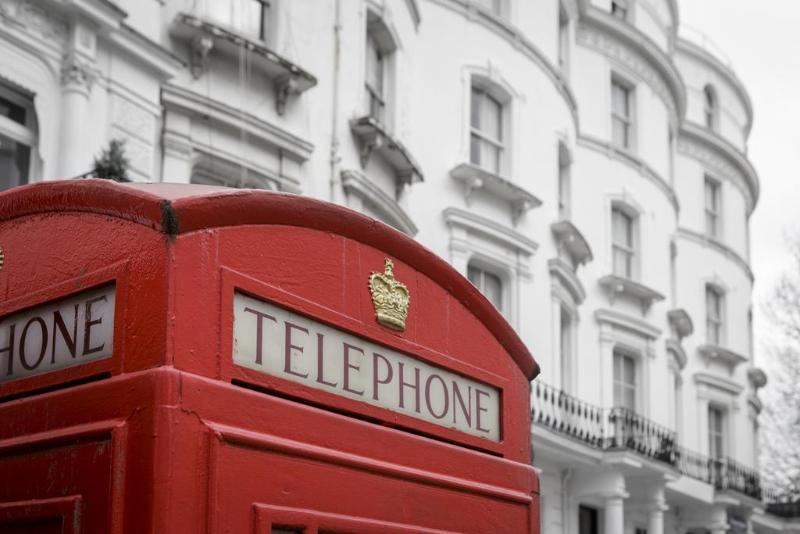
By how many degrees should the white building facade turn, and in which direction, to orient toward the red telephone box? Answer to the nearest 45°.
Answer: approximately 45° to its right

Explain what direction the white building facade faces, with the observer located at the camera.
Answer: facing the viewer and to the right of the viewer
